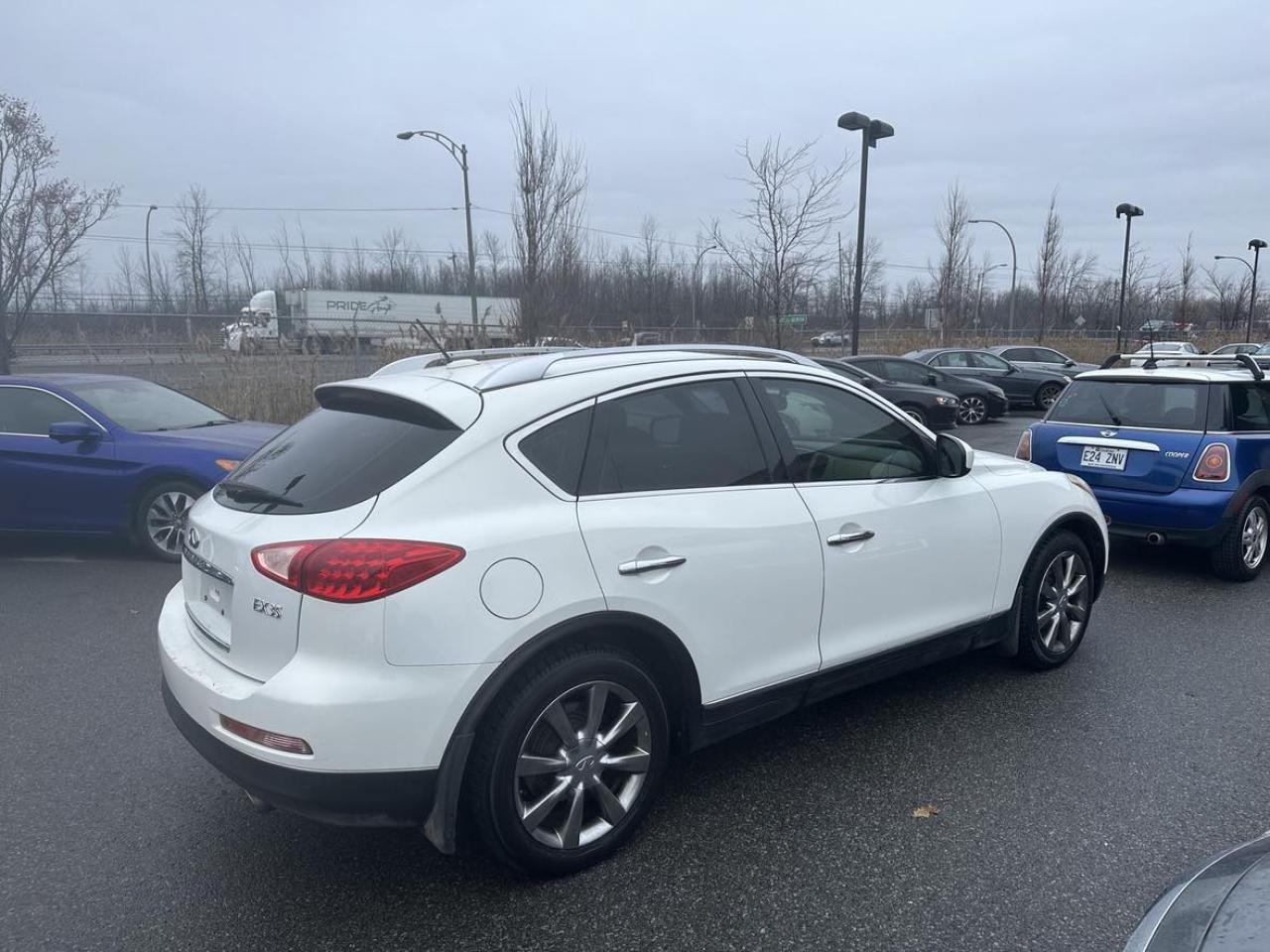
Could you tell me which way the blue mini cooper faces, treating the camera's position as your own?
facing away from the viewer and to the right of the viewer

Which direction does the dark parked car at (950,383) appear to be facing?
to the viewer's right

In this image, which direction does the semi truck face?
to the viewer's left

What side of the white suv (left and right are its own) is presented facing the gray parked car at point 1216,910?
right

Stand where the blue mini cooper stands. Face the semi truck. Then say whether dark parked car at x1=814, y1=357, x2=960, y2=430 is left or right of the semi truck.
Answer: right

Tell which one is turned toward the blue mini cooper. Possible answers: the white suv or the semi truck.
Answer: the white suv

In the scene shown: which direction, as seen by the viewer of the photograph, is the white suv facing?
facing away from the viewer and to the right of the viewer

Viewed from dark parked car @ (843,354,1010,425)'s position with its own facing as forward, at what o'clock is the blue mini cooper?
The blue mini cooper is roughly at 3 o'clock from the dark parked car.

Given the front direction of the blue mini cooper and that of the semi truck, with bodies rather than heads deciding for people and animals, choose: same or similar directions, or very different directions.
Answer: very different directions

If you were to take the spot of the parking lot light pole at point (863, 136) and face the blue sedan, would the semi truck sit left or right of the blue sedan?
right
